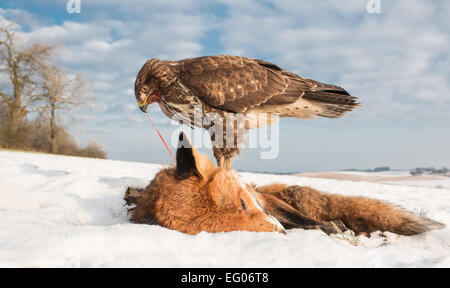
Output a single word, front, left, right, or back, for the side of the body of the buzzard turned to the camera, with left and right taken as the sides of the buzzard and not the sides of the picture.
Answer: left
